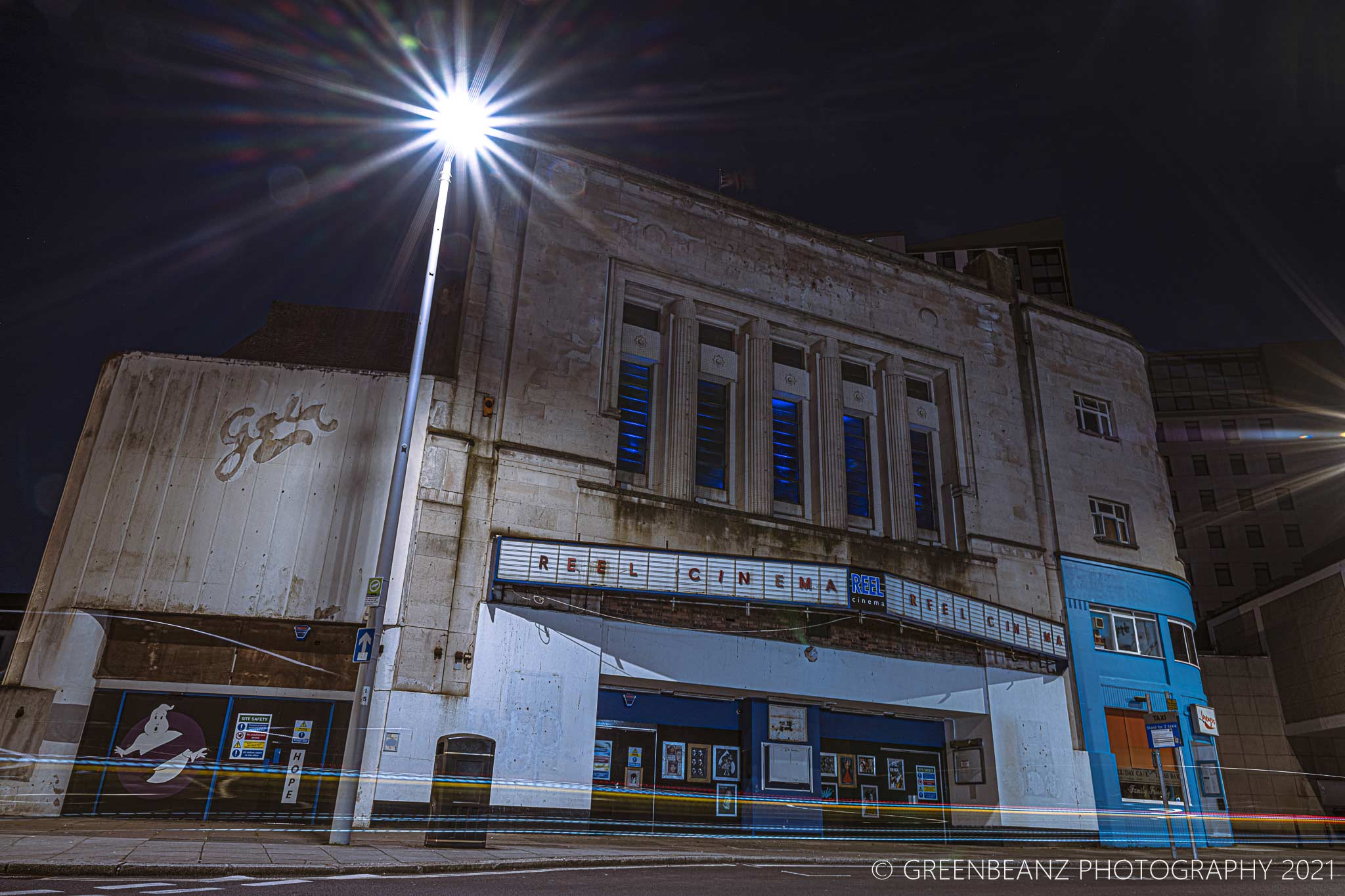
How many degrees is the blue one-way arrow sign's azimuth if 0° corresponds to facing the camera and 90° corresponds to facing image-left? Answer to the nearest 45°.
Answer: approximately 0°

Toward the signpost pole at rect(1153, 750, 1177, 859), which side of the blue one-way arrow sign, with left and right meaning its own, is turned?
left

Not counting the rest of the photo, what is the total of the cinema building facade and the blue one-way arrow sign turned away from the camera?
0

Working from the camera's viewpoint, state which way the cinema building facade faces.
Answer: facing the viewer and to the right of the viewer

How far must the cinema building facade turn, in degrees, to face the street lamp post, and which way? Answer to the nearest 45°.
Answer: approximately 90° to its right
